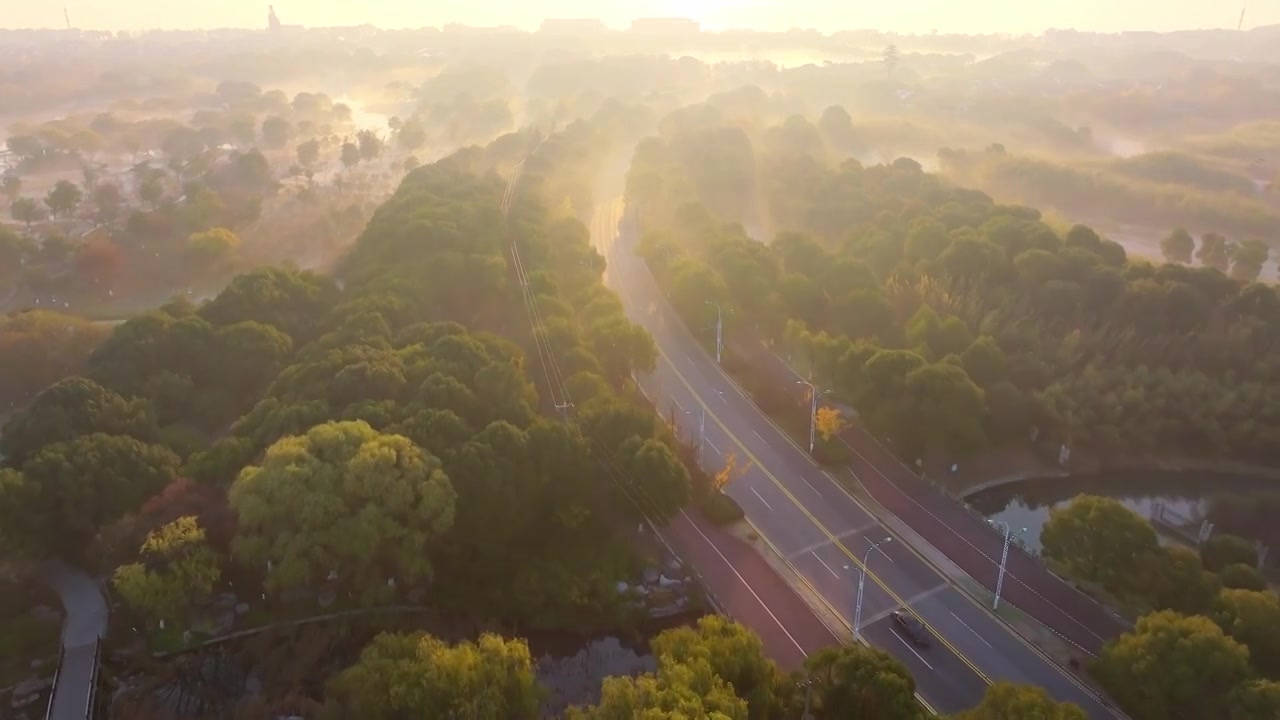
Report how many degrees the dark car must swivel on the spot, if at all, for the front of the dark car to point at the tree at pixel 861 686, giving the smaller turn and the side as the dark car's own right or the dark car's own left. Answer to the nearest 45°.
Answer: approximately 45° to the dark car's own right

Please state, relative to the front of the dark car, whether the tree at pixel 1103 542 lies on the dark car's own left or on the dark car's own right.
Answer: on the dark car's own left

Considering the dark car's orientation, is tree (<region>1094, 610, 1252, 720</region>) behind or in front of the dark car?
in front

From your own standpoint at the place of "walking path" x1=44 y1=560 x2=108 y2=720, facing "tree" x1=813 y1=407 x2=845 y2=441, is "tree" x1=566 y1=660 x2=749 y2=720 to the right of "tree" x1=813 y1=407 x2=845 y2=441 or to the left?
right

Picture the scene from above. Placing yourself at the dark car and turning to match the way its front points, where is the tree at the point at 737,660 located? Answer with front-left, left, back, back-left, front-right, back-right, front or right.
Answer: right

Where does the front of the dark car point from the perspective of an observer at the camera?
facing the viewer and to the right of the viewer

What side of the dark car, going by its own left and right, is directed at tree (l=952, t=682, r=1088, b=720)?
front

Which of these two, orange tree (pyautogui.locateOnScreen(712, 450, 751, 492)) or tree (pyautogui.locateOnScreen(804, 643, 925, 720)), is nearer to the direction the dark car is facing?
the tree
